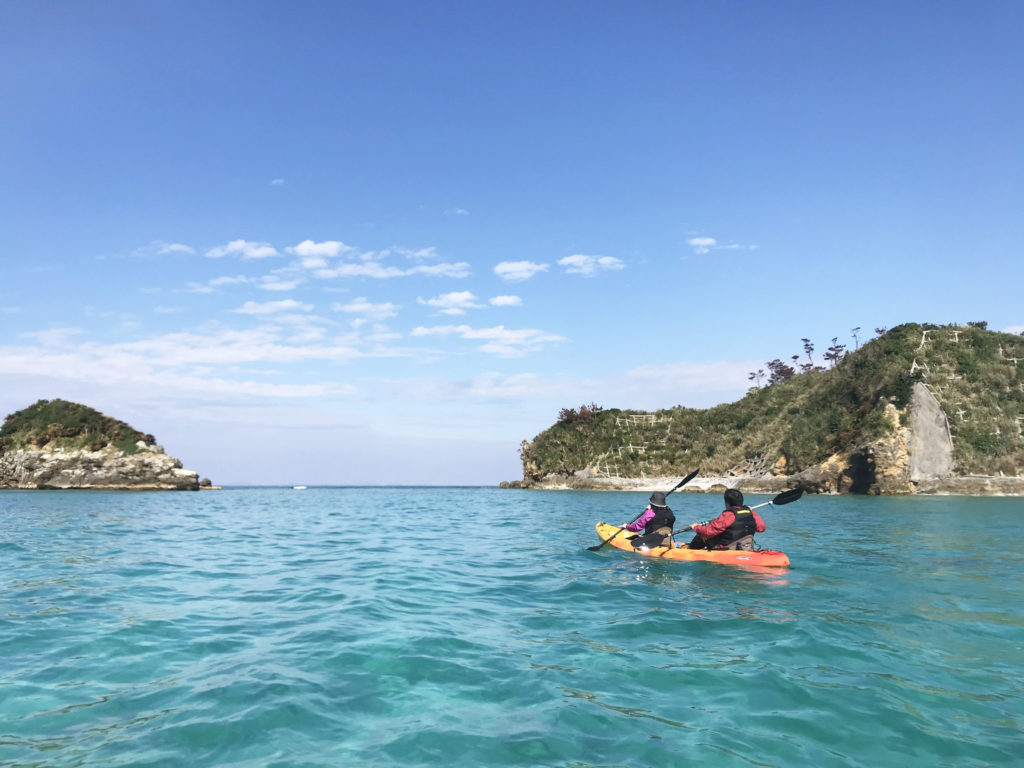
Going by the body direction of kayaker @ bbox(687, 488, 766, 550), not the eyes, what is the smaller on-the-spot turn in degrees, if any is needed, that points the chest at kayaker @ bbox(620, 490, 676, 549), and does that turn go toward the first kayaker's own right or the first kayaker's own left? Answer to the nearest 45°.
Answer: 0° — they already face them

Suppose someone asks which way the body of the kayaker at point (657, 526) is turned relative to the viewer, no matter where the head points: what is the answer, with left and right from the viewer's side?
facing away from the viewer and to the left of the viewer

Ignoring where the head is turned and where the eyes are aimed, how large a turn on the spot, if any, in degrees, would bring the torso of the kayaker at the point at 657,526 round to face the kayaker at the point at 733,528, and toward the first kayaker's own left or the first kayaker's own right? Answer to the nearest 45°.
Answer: approximately 180°

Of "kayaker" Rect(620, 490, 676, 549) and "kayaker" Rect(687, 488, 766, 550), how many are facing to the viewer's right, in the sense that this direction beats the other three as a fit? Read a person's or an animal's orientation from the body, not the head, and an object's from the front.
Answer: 0

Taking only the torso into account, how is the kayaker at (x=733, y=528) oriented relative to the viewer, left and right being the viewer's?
facing away from the viewer and to the left of the viewer

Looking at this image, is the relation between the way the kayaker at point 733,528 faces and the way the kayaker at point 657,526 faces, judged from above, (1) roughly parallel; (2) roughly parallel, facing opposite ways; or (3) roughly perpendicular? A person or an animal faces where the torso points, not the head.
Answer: roughly parallel
